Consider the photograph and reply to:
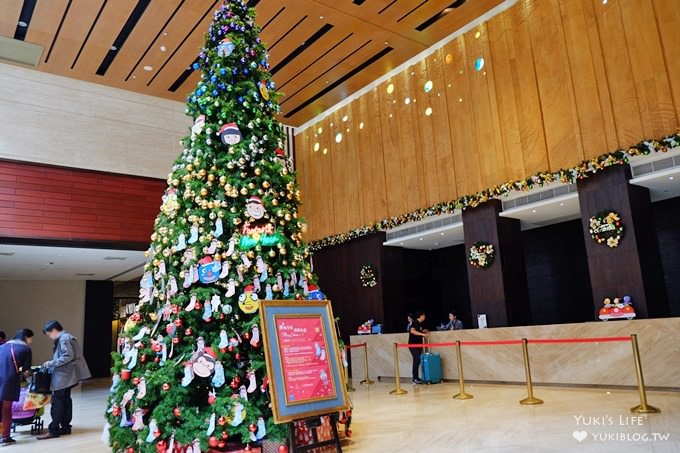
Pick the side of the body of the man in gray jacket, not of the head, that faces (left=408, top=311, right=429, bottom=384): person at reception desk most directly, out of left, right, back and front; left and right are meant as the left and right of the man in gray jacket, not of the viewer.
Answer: back

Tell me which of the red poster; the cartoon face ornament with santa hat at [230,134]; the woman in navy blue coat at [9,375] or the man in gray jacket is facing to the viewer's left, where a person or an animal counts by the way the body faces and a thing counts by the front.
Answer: the man in gray jacket

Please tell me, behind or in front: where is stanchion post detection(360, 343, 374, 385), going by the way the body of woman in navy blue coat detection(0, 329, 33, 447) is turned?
in front

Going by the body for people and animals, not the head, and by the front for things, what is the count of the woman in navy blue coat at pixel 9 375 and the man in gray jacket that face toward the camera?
0

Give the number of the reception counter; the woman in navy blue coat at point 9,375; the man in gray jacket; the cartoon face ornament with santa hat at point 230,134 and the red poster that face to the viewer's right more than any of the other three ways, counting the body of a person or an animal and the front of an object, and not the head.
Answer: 1

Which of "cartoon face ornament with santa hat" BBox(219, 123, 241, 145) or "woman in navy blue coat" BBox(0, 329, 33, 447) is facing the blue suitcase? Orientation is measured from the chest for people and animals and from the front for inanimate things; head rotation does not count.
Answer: the woman in navy blue coat

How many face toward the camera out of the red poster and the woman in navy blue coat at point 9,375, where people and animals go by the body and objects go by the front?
1

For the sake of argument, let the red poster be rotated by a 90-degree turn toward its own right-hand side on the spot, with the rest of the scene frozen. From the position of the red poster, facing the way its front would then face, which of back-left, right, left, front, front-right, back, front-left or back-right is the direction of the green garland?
back-right

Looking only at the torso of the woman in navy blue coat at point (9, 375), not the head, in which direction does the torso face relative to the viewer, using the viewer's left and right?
facing to the right of the viewer

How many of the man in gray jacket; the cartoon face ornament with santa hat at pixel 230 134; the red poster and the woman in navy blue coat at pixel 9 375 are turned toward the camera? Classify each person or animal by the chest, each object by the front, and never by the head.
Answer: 2

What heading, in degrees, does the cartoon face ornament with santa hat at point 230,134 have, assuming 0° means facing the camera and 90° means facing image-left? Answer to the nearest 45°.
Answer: approximately 0°
